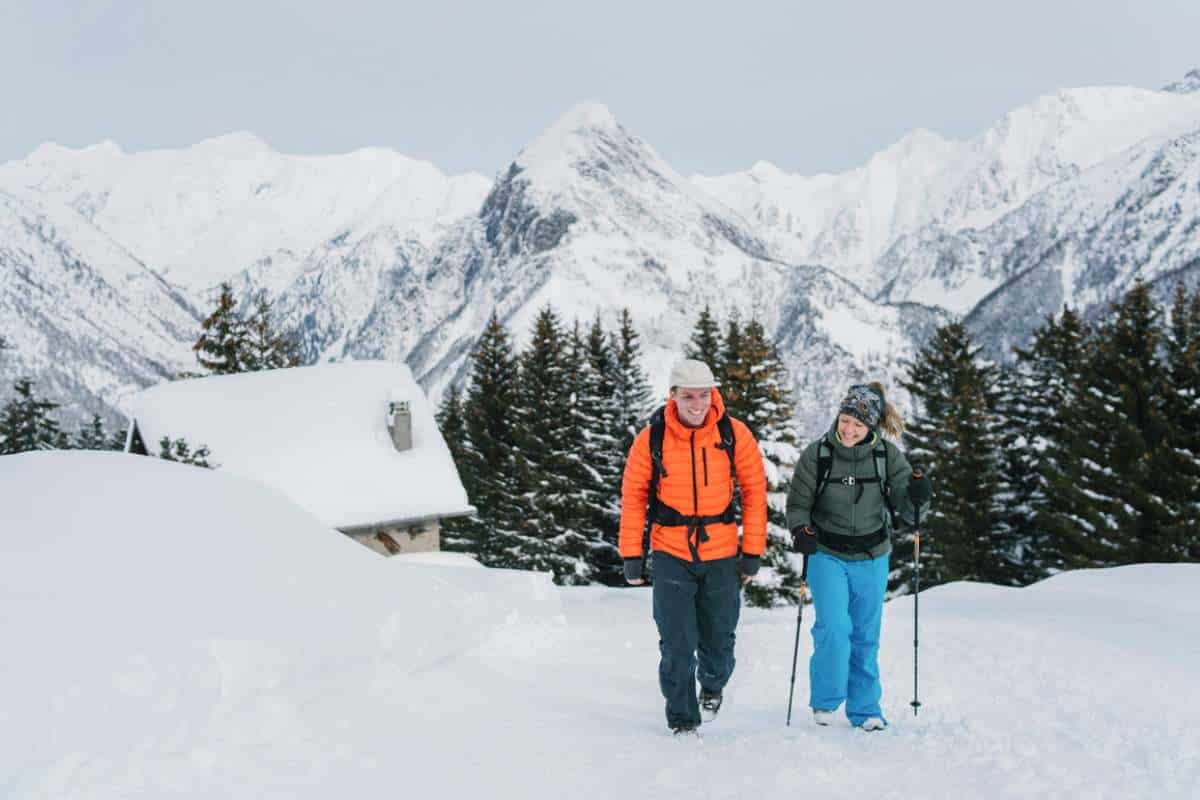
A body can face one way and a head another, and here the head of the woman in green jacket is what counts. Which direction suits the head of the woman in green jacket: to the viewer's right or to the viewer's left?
to the viewer's left

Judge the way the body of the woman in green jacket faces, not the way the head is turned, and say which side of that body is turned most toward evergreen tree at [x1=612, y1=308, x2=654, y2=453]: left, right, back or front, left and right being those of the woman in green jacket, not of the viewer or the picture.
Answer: back

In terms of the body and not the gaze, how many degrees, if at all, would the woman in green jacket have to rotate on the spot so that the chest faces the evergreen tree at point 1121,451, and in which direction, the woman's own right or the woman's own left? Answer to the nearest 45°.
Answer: approximately 180°

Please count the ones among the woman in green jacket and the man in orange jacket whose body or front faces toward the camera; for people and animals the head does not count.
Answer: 2

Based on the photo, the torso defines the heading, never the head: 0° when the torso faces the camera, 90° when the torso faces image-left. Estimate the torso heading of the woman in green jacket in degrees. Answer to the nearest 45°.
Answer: approximately 0°

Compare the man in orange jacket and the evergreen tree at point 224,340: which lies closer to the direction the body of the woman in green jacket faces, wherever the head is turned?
the man in orange jacket

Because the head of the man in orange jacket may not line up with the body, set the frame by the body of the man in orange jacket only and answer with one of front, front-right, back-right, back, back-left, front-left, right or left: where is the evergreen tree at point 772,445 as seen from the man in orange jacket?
back

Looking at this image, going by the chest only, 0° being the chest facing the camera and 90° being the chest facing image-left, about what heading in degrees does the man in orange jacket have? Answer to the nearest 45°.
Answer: approximately 0°

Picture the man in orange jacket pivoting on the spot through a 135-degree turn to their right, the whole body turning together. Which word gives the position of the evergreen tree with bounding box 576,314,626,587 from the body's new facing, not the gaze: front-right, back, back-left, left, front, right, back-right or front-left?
front-right
